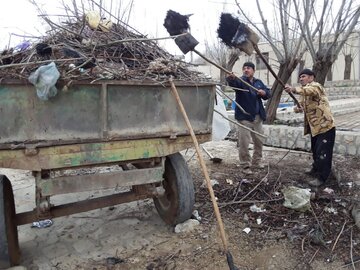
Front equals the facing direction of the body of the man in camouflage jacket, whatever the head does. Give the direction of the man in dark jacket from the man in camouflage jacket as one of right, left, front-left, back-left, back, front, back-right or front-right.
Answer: front-right

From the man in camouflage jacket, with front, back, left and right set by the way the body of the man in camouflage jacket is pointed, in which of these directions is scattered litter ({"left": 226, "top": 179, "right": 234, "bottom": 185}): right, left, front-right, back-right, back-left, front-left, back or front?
front

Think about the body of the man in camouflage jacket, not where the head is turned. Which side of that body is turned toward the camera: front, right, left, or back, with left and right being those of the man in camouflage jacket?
left

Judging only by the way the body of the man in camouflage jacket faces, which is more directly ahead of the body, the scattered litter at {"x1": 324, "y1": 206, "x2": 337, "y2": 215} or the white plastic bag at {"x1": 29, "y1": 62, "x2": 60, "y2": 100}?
the white plastic bag

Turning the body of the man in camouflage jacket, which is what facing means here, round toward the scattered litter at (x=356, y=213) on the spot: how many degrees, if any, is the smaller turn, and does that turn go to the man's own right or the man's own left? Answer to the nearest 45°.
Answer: approximately 90° to the man's own left

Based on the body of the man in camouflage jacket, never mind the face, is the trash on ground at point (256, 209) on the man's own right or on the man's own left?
on the man's own left

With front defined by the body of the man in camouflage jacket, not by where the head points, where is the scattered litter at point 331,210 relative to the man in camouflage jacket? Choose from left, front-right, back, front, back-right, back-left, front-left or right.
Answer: left

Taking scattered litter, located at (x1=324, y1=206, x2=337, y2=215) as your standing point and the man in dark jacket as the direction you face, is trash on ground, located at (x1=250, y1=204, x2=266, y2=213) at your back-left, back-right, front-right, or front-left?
front-left
